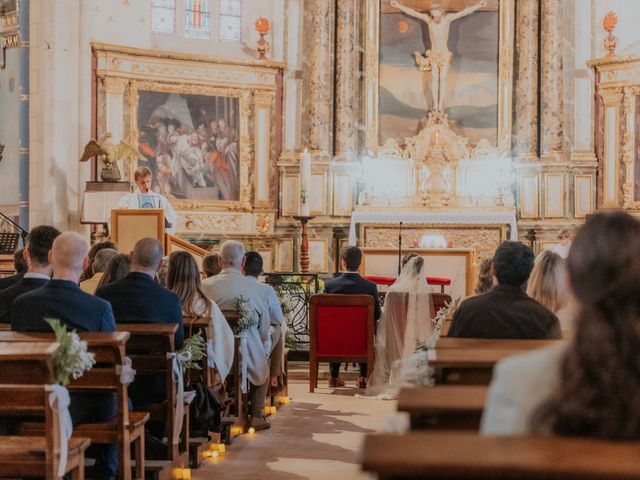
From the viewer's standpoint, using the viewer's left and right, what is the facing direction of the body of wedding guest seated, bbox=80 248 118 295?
facing away from the viewer and to the right of the viewer

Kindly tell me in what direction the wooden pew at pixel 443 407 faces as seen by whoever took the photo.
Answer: facing away from the viewer

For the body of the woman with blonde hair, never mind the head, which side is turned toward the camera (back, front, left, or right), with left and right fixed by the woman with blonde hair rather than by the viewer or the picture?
back

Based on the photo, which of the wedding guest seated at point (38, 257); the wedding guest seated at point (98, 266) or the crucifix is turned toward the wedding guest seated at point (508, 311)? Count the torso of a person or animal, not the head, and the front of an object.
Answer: the crucifix

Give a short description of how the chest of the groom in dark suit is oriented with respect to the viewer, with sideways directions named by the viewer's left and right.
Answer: facing away from the viewer

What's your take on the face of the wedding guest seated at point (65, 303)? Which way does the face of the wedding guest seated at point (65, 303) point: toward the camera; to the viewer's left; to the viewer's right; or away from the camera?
away from the camera

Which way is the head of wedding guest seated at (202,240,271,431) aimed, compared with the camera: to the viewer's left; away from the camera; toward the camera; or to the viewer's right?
away from the camera

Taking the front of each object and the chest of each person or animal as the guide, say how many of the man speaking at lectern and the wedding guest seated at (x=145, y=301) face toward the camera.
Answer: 1

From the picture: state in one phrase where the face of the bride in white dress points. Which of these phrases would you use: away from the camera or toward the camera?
away from the camera

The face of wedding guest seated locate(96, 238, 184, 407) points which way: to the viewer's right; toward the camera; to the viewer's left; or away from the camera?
away from the camera

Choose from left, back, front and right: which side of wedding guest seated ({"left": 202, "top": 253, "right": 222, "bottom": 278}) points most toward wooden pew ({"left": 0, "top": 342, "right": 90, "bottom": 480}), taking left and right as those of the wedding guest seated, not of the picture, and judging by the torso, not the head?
back

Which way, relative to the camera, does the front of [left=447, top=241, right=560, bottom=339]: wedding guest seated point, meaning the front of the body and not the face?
away from the camera

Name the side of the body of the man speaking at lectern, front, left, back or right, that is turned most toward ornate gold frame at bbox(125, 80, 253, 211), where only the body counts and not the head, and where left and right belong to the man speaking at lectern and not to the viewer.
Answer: back

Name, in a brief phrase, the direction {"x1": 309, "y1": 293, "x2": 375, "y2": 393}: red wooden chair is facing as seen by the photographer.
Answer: facing away from the viewer

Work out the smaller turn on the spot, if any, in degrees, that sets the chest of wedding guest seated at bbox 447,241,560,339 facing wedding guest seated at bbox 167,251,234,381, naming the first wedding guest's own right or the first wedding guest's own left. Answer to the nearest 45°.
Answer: approximately 45° to the first wedding guest's own left
